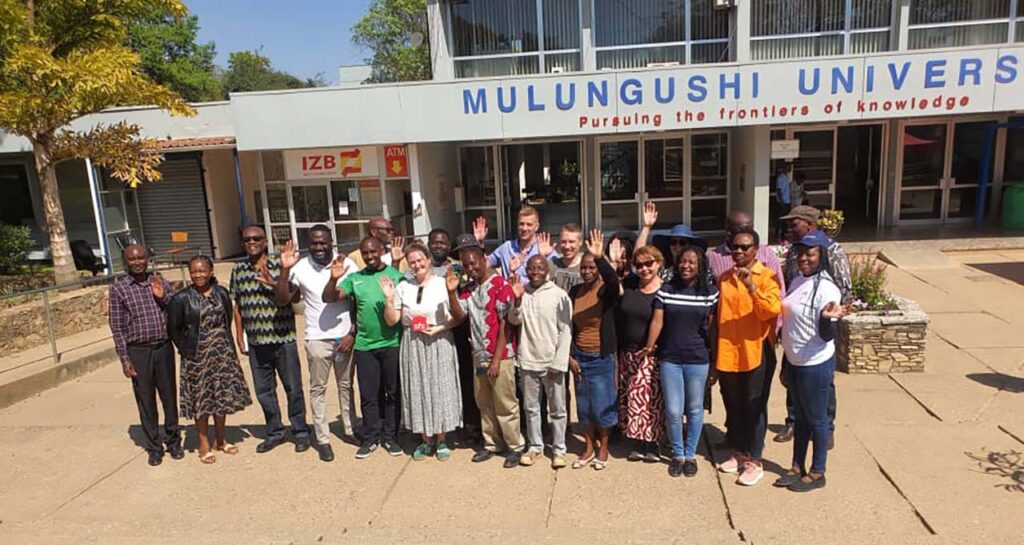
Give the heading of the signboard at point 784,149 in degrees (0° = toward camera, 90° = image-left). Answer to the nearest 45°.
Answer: approximately 0°

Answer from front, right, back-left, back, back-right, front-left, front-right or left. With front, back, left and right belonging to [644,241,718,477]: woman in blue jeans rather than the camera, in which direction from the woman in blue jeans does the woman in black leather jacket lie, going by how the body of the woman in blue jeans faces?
right

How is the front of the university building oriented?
toward the camera

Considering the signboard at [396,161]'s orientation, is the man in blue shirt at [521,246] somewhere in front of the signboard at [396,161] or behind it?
in front

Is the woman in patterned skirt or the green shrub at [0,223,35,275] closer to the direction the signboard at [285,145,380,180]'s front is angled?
the woman in patterned skirt

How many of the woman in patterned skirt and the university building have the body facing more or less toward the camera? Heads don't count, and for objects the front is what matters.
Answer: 2

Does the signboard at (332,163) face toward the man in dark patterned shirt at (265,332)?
yes

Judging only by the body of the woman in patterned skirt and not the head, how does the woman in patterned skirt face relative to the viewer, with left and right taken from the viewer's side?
facing the viewer

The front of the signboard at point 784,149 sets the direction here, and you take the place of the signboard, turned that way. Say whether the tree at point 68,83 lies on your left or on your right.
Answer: on your right
